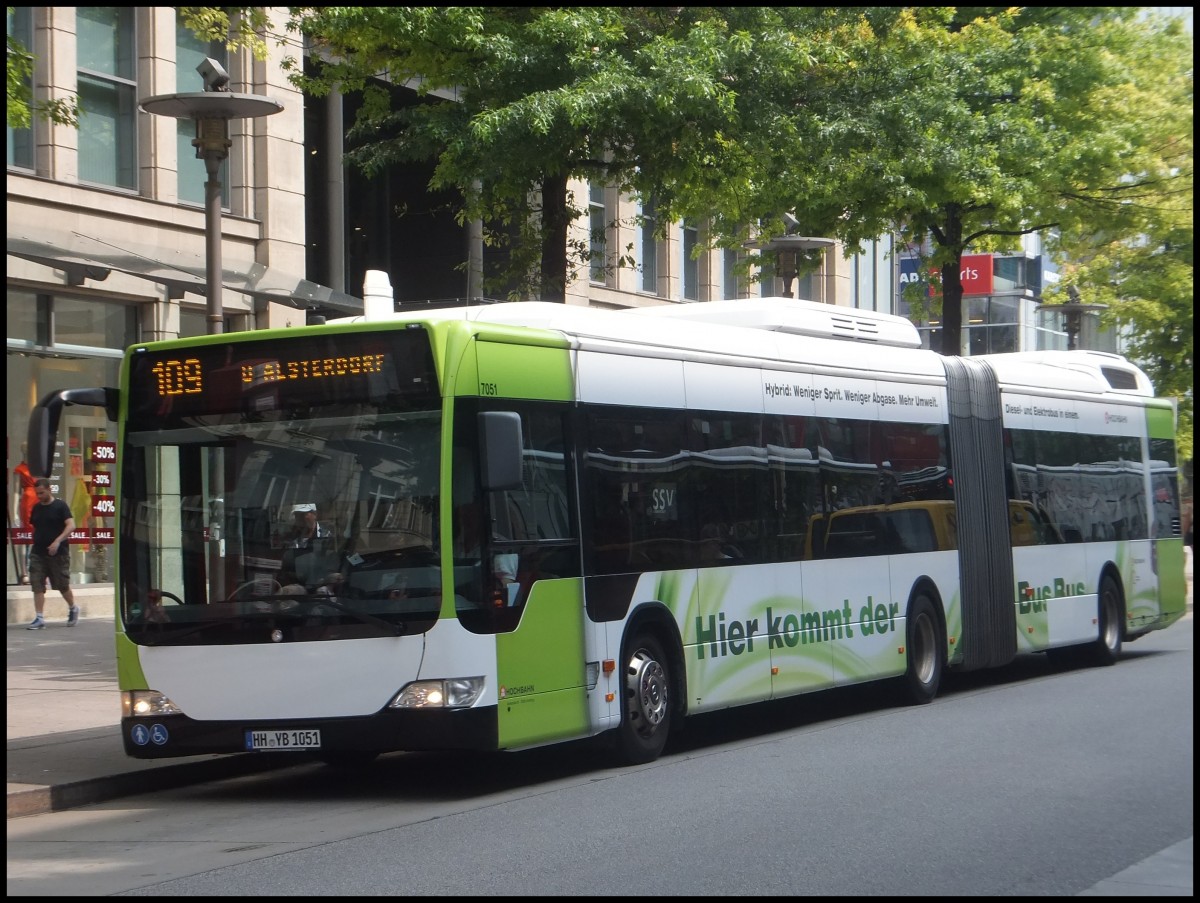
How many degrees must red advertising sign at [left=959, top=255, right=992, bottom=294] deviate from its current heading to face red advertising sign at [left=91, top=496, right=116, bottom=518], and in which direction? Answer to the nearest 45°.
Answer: approximately 45° to its right

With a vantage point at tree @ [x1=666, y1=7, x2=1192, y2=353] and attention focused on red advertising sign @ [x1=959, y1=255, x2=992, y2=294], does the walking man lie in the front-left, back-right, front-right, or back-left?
back-left

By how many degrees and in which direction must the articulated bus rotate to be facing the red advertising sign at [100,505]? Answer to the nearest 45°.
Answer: approximately 90° to its right

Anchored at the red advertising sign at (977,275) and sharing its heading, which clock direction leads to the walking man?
The walking man is roughly at 1 o'clock from the red advertising sign.

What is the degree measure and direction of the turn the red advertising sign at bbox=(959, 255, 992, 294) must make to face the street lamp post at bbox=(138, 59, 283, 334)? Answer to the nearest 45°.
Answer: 0° — it already faces it

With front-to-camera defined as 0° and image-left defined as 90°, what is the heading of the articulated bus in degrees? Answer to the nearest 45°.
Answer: approximately 45°

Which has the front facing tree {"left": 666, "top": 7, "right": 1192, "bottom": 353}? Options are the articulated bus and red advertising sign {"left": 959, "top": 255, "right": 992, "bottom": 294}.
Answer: the red advertising sign

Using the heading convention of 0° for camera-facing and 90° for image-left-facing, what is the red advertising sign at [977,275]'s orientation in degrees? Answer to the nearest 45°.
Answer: approximately 0°

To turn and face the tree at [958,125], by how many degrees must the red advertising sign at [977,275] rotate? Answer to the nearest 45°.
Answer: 0° — it already faces it

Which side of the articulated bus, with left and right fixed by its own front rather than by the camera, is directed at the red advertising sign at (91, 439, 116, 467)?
right
